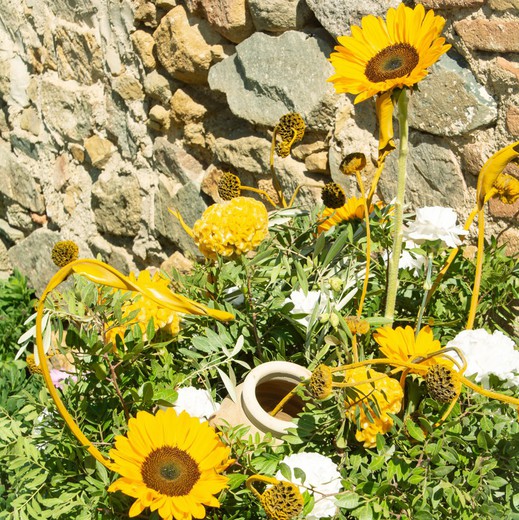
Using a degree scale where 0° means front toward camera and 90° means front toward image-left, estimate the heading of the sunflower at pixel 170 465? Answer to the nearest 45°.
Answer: approximately 0°
